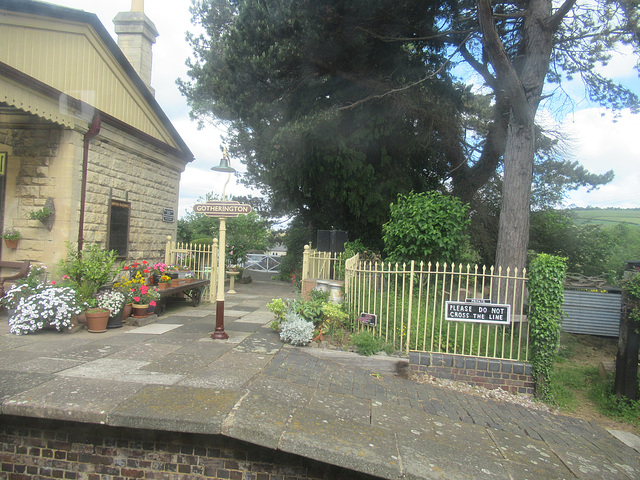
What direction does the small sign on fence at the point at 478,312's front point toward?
toward the camera

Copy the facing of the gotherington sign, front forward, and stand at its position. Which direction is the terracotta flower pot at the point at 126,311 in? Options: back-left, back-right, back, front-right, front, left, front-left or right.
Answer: back-right

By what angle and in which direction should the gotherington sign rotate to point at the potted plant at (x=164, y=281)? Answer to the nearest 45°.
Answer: approximately 180°

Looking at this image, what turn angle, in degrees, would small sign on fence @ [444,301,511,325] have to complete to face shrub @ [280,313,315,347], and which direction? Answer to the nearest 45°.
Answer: approximately 90° to its right

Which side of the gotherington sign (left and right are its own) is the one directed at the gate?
back

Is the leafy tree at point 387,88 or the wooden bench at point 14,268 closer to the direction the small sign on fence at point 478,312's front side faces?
the wooden bench

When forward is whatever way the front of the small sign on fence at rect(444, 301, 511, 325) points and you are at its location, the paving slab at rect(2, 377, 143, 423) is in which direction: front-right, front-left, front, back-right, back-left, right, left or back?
front-right

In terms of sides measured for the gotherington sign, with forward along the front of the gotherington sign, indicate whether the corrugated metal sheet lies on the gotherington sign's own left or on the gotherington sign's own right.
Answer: on the gotherington sign's own left

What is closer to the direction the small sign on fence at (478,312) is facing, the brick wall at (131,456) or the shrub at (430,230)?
the brick wall

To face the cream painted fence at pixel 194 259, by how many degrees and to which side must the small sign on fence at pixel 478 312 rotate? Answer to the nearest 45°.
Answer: approximately 90° to its right

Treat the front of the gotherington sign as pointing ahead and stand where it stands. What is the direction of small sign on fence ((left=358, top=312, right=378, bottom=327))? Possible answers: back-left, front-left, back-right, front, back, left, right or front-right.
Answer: left

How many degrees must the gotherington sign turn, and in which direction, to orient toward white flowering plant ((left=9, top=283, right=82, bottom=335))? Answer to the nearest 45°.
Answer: approximately 90° to its right

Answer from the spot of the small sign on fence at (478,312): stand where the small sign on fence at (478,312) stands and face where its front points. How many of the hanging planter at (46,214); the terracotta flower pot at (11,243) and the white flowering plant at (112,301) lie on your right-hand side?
3

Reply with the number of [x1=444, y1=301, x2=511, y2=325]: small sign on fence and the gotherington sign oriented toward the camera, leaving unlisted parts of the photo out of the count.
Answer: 2

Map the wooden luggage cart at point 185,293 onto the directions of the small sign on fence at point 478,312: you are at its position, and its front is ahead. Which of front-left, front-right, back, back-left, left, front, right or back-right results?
right

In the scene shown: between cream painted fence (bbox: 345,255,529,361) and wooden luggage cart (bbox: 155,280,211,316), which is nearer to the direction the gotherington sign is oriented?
the cream painted fence

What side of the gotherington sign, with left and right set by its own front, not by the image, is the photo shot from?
front
